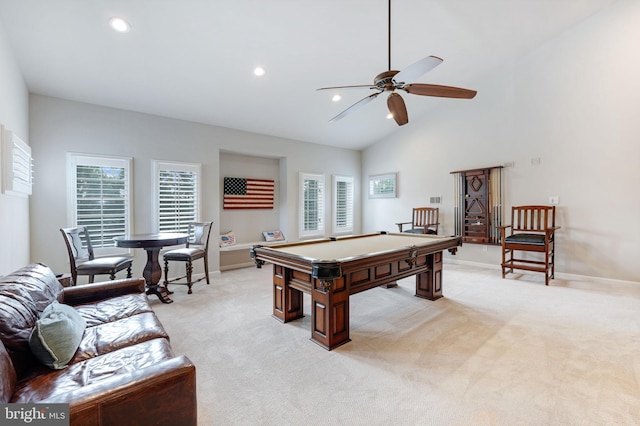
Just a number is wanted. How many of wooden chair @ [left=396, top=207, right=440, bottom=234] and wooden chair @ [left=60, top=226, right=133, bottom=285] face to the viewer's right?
1

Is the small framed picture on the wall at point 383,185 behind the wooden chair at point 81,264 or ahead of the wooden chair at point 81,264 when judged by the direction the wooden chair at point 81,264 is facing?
ahead

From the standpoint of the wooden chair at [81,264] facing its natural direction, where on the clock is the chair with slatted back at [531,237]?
The chair with slatted back is roughly at 1 o'clock from the wooden chair.

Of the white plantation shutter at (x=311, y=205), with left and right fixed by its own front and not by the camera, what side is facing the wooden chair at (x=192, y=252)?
right

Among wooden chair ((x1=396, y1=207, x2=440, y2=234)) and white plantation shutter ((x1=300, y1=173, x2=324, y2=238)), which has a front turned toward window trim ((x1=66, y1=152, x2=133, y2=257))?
the wooden chair

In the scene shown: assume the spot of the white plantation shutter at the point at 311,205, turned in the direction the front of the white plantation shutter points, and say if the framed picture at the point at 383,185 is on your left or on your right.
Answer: on your left

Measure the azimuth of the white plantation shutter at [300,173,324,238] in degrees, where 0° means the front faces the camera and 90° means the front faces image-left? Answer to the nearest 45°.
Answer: approximately 315°

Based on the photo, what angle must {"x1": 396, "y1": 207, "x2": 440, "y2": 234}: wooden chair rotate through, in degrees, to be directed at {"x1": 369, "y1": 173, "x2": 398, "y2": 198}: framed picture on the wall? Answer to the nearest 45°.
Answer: approximately 90° to its right

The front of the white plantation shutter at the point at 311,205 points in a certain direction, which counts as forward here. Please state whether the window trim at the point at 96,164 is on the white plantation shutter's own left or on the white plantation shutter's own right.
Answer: on the white plantation shutter's own right

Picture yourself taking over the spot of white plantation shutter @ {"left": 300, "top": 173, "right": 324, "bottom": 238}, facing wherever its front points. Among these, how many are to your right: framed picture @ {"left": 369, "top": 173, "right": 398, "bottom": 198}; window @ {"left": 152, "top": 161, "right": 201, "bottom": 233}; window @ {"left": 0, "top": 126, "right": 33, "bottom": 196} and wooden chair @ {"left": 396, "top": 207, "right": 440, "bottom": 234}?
2
